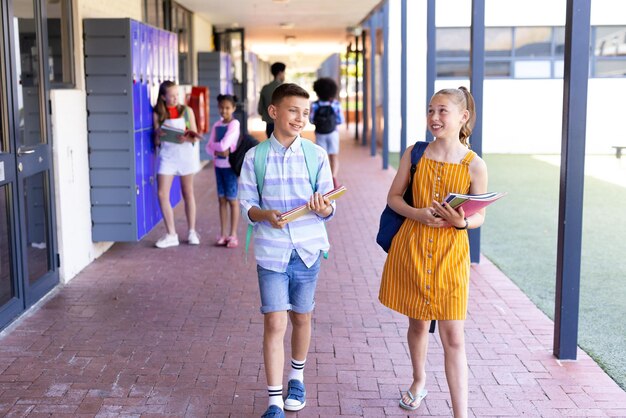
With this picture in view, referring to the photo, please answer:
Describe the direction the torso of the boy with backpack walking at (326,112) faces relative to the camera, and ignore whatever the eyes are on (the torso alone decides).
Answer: away from the camera

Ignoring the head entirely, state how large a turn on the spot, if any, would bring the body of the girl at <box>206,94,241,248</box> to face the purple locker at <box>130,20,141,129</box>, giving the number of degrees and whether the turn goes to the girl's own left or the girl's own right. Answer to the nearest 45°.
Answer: approximately 45° to the girl's own right

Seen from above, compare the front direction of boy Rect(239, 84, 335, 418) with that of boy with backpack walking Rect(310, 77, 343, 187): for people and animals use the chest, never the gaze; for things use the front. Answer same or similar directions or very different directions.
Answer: very different directions

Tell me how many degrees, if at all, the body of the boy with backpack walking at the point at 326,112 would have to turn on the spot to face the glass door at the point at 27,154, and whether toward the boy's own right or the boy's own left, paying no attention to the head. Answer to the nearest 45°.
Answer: approximately 180°

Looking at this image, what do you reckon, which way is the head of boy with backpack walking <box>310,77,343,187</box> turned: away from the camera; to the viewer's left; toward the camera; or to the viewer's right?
away from the camera

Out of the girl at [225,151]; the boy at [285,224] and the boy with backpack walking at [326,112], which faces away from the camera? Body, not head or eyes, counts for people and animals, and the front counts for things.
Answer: the boy with backpack walking

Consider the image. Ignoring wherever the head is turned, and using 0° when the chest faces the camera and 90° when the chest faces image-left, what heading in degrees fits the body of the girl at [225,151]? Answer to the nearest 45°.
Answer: approximately 45°

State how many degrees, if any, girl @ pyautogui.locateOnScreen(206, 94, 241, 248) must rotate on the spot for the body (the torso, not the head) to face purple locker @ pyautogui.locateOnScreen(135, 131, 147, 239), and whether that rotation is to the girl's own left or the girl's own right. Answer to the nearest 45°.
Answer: approximately 45° to the girl's own right

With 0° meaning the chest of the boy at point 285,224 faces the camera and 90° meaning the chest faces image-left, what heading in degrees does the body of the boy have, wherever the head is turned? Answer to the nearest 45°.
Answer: approximately 0°

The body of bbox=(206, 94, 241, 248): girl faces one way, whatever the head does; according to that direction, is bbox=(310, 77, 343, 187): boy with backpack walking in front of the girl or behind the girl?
behind

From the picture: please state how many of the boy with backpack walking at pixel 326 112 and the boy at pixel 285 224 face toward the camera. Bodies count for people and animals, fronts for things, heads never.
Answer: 1

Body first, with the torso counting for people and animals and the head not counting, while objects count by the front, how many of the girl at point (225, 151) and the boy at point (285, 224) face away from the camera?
0

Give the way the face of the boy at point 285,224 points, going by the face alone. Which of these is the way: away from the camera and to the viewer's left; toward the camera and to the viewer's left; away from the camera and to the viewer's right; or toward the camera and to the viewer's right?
toward the camera and to the viewer's right
